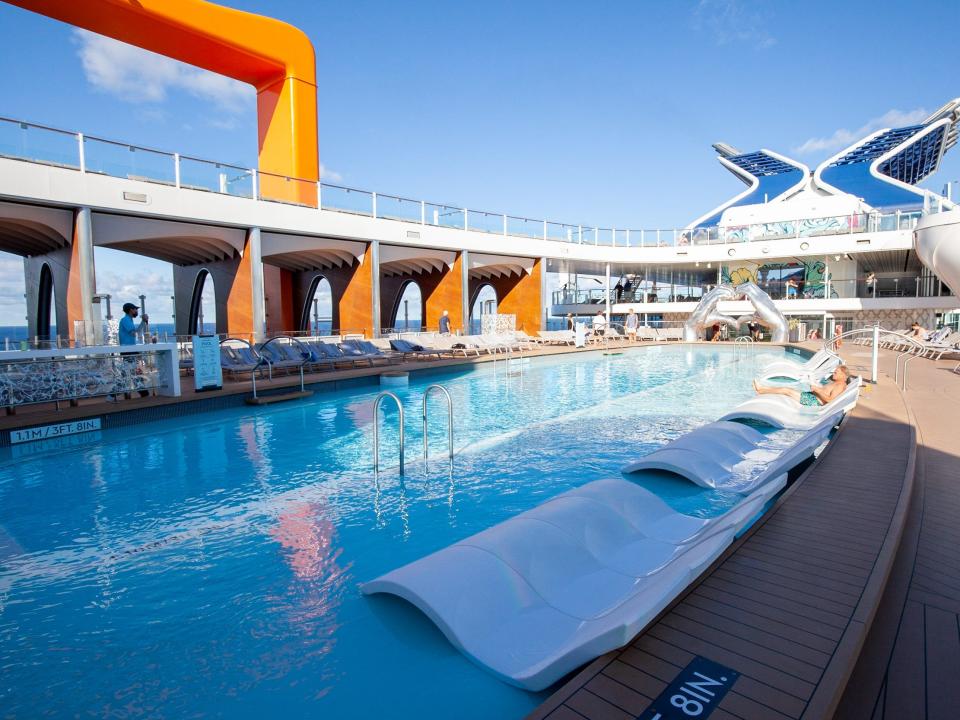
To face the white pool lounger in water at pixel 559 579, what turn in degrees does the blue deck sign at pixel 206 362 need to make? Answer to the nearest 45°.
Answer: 0° — it already faces it

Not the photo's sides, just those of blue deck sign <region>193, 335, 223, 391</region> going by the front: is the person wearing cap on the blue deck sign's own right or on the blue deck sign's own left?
on the blue deck sign's own right

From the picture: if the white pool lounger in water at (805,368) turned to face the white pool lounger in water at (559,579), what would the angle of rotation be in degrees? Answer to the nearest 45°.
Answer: approximately 45° to its left

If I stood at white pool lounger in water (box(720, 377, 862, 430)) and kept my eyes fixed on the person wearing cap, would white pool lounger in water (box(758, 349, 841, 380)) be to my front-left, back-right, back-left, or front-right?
back-right

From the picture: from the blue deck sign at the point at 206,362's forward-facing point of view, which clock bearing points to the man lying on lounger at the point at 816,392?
The man lying on lounger is roughly at 10 o'clock from the blue deck sign.

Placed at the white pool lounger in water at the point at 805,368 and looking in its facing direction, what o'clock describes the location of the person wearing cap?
The person wearing cap is roughly at 12 o'clock from the white pool lounger in water.

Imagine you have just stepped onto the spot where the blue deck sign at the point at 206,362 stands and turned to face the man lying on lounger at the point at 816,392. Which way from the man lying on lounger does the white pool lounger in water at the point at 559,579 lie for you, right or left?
right

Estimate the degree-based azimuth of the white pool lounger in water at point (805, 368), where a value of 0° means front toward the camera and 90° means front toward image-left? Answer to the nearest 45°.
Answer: approximately 45°

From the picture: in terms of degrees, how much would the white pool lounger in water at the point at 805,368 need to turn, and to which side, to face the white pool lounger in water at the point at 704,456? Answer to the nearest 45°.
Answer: approximately 45° to its left

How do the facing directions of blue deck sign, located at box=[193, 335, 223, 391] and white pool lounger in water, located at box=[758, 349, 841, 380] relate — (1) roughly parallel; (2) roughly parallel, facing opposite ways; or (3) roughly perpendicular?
roughly perpendicular
